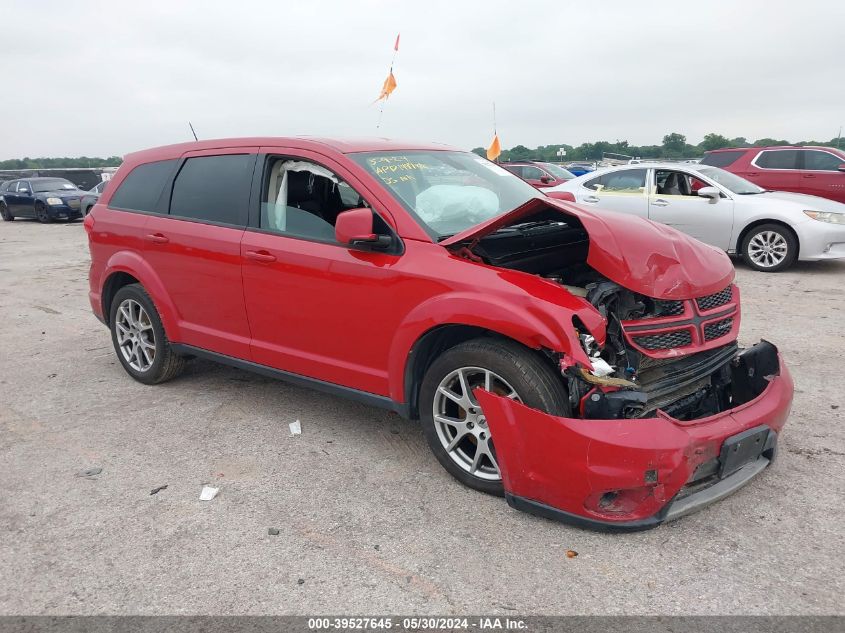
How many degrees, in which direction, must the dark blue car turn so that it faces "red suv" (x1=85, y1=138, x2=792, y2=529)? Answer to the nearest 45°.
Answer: approximately 45° to its right

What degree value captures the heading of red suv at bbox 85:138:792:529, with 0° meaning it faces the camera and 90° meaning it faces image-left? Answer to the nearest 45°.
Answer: approximately 315°

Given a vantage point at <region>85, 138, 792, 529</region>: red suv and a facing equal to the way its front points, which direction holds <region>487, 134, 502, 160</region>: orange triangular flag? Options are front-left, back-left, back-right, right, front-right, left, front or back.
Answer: back-left

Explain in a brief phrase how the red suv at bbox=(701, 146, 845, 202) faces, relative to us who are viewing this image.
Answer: facing to the right of the viewer

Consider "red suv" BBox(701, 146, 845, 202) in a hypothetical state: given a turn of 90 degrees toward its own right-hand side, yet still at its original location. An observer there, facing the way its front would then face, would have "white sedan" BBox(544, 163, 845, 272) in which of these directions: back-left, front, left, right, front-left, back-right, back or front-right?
front

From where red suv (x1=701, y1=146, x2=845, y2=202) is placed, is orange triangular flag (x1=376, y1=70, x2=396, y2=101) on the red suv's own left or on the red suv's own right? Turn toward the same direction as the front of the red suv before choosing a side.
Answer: on the red suv's own right

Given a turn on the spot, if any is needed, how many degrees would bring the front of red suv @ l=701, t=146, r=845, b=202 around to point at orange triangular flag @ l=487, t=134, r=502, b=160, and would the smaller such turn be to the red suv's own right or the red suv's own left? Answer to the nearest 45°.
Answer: approximately 180°

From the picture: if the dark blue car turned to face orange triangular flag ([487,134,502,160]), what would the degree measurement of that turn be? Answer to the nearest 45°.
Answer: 0° — it already faces it

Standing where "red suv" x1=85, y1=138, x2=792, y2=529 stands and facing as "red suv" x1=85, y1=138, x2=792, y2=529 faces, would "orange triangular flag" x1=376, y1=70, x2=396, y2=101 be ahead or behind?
behind
